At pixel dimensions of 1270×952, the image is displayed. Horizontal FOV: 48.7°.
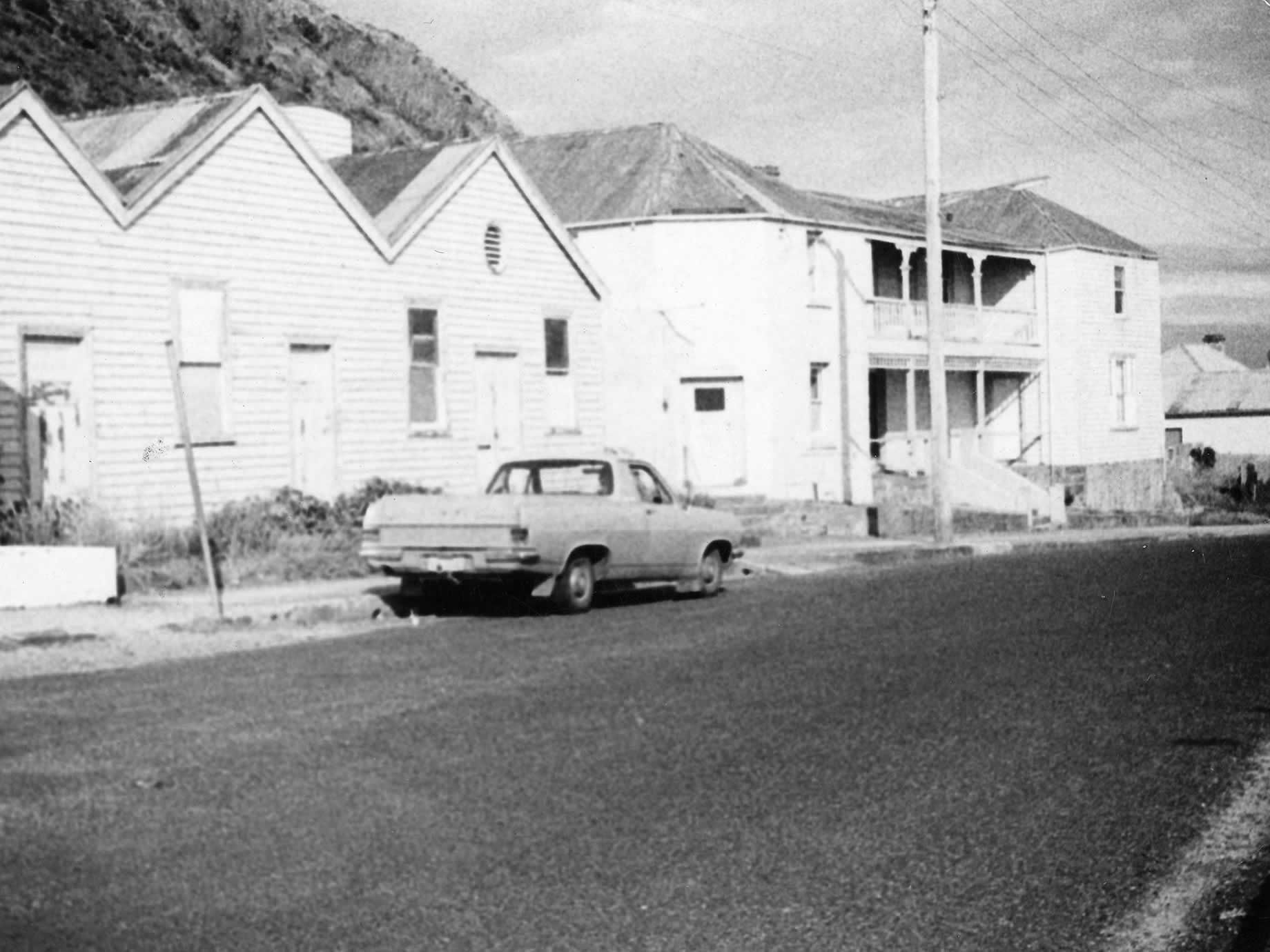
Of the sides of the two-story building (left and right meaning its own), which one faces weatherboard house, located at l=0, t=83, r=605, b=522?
right

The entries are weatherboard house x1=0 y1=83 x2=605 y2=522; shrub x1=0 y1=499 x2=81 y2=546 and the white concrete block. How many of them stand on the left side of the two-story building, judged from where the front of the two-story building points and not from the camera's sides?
0

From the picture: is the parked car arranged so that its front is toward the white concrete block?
no

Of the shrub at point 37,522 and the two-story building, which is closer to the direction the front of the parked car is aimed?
the two-story building

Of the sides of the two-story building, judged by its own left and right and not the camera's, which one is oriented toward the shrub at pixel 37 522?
right

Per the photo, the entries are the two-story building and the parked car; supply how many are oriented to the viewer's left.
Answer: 0

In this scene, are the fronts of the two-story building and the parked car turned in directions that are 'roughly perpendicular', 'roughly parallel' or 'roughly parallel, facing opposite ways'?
roughly perpendicular

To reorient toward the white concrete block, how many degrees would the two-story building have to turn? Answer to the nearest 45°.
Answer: approximately 45° to its right

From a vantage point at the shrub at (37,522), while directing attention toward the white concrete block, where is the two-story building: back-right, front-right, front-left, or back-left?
back-left

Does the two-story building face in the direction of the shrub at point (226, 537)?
no

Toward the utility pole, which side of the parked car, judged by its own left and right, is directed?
front

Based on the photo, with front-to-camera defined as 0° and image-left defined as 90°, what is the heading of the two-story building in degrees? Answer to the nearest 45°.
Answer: approximately 315°

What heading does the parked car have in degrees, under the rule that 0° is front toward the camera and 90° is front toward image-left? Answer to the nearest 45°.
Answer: approximately 225°

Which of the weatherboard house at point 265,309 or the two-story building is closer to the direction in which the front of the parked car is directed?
the two-story building

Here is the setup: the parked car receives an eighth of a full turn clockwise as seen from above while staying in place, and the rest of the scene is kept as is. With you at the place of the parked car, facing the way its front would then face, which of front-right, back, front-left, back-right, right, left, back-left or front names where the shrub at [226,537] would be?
back-left

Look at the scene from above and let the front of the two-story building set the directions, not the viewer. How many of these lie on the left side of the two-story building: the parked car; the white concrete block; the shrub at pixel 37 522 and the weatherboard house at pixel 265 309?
0

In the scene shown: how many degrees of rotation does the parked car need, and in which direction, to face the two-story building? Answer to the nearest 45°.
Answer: approximately 45° to its left
